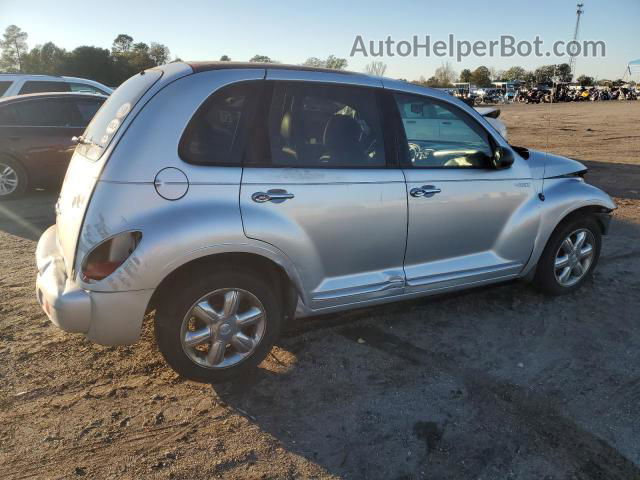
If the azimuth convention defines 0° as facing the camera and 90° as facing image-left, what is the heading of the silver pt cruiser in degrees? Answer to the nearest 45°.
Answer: approximately 225°

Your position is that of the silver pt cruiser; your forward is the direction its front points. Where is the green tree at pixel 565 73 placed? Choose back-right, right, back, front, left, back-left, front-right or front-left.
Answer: front

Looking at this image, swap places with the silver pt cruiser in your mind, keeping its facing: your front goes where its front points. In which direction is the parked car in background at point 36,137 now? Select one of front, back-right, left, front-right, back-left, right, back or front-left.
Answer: left

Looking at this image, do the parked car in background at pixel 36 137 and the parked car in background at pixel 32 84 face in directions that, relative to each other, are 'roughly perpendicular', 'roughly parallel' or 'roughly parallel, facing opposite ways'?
roughly parallel

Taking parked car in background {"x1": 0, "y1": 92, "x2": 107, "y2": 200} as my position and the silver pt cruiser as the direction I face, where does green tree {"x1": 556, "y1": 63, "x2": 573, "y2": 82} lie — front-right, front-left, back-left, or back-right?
back-left

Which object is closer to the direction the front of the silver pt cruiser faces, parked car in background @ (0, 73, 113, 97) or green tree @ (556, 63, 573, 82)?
the green tree
